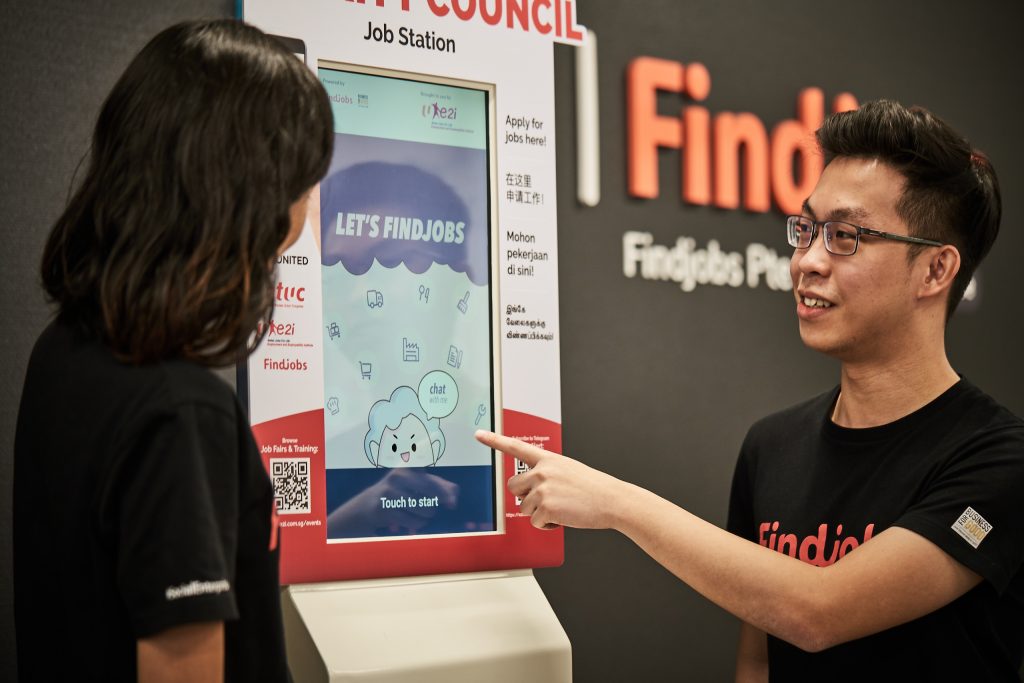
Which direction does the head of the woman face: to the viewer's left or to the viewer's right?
to the viewer's right

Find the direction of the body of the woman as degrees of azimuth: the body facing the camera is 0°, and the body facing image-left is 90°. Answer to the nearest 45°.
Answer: approximately 225°

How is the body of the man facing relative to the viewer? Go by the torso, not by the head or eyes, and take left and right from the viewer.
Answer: facing the viewer and to the left of the viewer

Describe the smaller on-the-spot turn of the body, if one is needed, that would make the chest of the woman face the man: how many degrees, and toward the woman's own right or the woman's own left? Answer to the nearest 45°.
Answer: approximately 45° to the woman's own right

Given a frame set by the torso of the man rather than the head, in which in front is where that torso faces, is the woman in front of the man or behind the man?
in front
